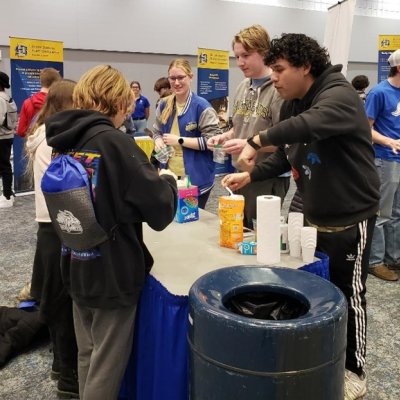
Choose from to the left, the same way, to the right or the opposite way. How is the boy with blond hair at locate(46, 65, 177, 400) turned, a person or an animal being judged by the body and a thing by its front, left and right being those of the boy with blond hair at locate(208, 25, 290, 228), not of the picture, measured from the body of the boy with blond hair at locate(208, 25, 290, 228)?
the opposite way

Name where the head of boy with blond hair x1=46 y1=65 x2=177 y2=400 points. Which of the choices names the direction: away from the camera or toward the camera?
away from the camera

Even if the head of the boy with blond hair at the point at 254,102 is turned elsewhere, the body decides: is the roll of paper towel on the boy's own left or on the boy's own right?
on the boy's own left

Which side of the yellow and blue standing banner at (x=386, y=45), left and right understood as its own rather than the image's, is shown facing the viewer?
front

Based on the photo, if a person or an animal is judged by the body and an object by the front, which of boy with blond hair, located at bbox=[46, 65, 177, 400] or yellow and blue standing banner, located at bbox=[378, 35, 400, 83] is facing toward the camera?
the yellow and blue standing banner

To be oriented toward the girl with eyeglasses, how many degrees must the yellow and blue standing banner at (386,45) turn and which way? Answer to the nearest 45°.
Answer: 0° — it already faces them

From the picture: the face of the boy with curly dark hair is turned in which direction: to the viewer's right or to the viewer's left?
to the viewer's left

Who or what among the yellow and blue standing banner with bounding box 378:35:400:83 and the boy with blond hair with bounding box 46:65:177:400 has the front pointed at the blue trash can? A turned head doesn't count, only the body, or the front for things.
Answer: the yellow and blue standing banner

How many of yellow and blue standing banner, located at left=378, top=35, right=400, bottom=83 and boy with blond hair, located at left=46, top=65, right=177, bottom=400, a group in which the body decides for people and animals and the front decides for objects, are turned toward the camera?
1

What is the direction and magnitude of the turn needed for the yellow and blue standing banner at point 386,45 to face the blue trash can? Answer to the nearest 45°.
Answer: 0° — it already faces it

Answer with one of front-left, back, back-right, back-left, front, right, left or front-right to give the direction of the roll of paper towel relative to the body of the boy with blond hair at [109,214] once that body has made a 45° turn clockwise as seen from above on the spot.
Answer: front

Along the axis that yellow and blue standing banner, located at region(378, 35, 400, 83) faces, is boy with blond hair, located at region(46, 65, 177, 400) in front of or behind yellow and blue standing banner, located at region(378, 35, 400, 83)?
in front

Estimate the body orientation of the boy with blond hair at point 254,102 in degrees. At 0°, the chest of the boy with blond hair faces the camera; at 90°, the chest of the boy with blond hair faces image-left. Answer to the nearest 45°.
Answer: approximately 45°

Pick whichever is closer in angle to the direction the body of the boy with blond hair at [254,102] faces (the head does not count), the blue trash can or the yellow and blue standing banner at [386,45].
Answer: the blue trash can
